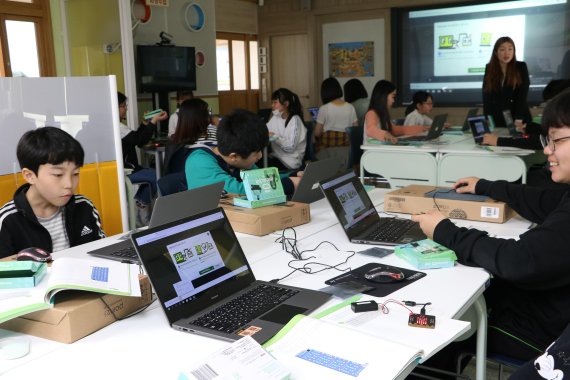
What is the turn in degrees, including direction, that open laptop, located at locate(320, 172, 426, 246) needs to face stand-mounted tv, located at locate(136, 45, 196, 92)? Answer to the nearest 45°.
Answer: approximately 180°

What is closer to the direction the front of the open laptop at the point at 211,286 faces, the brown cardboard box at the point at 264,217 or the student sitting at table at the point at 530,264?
the student sitting at table

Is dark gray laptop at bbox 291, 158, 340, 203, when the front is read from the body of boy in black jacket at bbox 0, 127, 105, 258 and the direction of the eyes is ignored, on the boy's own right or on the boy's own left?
on the boy's own left

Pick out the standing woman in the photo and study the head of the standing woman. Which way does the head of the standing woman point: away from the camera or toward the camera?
toward the camera

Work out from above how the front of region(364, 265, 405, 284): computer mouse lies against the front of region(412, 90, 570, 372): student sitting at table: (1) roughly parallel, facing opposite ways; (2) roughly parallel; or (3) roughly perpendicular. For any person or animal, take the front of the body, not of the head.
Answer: roughly parallel

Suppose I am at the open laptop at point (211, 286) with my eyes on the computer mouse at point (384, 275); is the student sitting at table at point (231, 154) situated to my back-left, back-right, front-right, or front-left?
front-left

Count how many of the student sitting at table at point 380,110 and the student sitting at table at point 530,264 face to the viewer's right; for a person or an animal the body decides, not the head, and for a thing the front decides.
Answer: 1

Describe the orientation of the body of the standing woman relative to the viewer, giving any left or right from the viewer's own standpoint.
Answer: facing the viewer

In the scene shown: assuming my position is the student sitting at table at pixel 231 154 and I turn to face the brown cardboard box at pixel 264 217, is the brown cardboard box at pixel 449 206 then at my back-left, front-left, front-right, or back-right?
front-left

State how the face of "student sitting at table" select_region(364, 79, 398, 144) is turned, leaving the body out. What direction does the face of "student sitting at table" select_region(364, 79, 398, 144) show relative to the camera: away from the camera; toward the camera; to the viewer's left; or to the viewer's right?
to the viewer's right

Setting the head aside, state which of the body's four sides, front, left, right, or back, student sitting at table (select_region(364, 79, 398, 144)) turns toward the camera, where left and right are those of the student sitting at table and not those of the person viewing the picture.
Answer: right

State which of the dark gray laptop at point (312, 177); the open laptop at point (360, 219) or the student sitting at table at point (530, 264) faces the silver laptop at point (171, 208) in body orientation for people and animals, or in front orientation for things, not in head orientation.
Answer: the student sitting at table

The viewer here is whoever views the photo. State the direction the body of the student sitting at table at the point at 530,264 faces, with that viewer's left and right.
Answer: facing to the left of the viewer

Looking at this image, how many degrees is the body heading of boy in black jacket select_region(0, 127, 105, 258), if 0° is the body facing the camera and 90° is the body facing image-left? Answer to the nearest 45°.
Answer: approximately 315°
